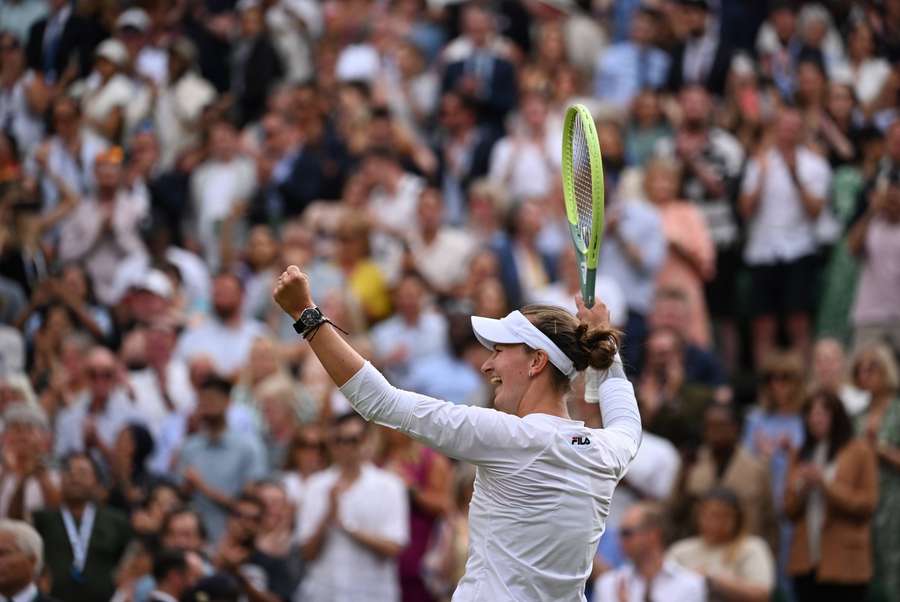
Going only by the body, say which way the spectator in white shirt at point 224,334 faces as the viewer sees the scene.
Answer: toward the camera

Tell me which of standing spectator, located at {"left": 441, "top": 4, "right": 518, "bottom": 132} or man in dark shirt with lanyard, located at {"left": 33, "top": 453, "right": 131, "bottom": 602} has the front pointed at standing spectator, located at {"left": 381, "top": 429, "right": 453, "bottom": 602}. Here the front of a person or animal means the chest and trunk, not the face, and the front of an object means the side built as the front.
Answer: standing spectator, located at {"left": 441, "top": 4, "right": 518, "bottom": 132}

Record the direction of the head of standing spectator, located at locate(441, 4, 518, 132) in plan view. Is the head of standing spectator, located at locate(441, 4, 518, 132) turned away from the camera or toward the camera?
toward the camera

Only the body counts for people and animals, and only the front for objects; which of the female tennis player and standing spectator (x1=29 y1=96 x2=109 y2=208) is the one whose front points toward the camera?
the standing spectator

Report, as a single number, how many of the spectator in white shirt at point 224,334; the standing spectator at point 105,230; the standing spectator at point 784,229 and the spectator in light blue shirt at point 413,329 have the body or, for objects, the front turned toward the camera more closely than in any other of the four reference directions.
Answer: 4

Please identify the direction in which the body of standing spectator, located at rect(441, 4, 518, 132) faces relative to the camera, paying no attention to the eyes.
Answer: toward the camera

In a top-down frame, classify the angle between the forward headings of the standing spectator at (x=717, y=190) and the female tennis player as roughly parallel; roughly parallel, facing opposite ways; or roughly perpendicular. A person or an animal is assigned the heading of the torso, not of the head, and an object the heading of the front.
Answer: roughly perpendicular

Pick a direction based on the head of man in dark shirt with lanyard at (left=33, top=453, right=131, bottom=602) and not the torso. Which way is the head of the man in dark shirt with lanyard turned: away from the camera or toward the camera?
toward the camera

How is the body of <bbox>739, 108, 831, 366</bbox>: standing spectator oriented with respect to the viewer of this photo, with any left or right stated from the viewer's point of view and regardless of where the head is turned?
facing the viewer

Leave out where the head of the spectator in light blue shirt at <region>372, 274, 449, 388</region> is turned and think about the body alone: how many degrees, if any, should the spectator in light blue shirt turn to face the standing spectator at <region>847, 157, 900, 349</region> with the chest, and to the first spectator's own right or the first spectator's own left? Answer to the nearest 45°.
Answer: approximately 90° to the first spectator's own left

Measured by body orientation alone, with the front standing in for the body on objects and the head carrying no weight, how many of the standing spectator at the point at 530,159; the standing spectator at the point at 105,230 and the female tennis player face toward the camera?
2
